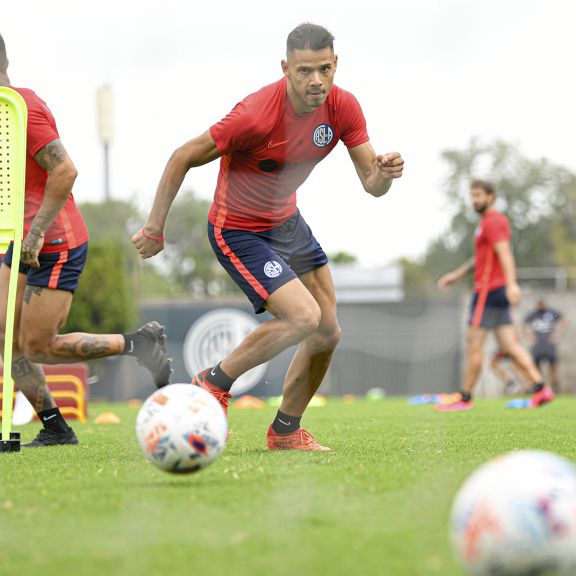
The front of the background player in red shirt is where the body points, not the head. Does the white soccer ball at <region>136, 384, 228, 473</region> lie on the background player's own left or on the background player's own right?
on the background player's own left

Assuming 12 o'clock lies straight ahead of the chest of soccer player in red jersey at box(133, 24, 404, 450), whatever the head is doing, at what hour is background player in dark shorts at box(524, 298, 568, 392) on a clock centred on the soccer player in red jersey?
The background player in dark shorts is roughly at 8 o'clock from the soccer player in red jersey.

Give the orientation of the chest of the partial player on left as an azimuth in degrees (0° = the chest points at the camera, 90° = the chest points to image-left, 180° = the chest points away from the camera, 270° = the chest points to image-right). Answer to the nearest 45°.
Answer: approximately 90°

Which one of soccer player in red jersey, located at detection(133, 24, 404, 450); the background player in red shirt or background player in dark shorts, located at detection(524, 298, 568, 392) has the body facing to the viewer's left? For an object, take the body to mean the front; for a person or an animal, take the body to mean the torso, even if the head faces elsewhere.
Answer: the background player in red shirt

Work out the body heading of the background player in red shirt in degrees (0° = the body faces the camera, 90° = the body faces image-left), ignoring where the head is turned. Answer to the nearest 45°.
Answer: approximately 90°

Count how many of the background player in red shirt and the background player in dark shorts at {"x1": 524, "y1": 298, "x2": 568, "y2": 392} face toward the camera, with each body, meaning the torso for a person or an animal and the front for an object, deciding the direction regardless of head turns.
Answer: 1

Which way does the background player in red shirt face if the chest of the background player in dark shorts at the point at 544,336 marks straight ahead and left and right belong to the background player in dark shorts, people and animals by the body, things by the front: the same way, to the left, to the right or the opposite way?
to the right

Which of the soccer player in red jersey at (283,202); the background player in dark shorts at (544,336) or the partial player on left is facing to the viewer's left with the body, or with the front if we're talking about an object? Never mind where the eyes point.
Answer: the partial player on left

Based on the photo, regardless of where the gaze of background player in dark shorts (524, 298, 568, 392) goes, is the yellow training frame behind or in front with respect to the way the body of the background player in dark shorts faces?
in front
